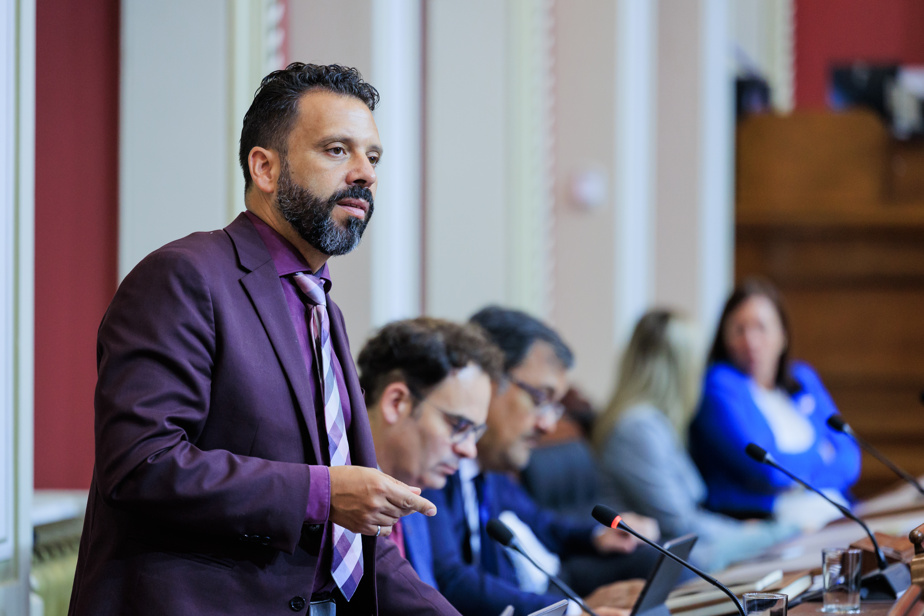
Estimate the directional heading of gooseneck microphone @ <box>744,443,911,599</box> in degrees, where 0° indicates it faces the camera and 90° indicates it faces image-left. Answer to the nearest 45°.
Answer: approximately 90°

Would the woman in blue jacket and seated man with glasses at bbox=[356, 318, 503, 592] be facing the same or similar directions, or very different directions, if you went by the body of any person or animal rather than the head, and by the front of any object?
same or similar directions

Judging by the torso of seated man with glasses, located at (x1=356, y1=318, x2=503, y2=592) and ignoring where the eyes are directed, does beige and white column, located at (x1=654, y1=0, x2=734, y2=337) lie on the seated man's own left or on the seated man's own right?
on the seated man's own left

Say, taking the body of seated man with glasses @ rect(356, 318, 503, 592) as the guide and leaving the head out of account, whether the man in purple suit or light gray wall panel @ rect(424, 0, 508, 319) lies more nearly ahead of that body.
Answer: the man in purple suit

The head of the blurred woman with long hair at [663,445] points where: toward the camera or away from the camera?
away from the camera

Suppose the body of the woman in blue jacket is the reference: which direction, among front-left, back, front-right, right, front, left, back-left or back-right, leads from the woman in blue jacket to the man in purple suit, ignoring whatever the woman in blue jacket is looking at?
front-right
